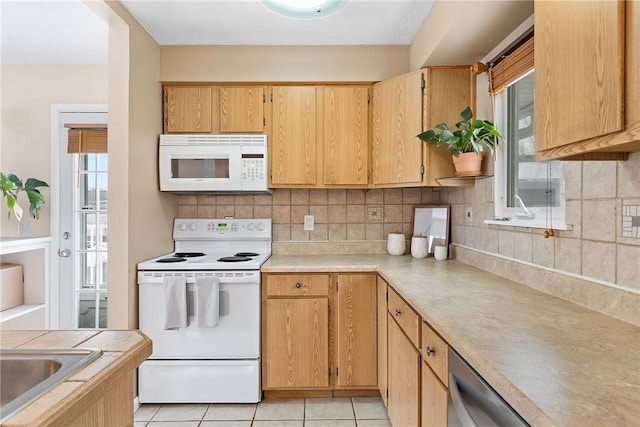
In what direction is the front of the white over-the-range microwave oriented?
toward the camera

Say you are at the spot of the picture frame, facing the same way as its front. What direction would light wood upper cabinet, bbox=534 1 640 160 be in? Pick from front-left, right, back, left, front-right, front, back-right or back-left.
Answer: front-left

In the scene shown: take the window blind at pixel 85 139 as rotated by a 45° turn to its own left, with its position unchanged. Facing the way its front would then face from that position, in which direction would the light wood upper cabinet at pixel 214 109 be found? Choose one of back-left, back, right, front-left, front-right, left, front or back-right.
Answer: front

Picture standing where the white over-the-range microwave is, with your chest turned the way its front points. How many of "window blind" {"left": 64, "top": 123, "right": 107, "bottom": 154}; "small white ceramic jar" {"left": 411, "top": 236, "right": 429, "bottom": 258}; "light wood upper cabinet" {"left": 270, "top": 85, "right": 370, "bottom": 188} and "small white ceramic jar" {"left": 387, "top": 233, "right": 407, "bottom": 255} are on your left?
3

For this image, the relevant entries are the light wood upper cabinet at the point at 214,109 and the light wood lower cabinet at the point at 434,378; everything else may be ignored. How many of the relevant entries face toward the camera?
1

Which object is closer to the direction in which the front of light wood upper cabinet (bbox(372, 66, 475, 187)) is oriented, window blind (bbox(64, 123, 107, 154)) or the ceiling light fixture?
the ceiling light fixture

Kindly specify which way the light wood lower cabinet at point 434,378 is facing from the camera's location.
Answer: facing to the left of the viewer

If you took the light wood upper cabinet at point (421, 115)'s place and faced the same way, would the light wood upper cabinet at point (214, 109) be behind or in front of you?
in front

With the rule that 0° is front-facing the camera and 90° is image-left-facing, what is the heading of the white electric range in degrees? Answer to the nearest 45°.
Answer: approximately 0°

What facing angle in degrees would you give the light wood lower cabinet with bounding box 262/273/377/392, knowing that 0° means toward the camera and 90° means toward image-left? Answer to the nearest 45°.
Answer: approximately 0°

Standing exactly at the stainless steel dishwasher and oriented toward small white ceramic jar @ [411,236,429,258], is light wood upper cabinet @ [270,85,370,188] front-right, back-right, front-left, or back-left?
front-left

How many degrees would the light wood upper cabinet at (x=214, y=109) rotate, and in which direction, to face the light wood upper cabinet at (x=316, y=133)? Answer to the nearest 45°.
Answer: approximately 90° to its left

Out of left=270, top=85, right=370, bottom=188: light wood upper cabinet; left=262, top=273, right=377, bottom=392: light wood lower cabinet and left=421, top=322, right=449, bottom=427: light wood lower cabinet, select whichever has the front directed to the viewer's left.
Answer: left=421, top=322, right=449, bottom=427: light wood lower cabinet

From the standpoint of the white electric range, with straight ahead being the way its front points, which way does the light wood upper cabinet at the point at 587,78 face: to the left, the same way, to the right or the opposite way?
to the right

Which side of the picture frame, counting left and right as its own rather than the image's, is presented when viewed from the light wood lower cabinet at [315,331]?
front

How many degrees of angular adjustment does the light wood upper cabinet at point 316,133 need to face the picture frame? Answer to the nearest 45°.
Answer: approximately 90° to its left

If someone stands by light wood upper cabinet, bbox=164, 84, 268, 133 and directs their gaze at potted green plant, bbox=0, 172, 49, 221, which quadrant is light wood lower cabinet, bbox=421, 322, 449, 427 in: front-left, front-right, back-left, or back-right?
back-left

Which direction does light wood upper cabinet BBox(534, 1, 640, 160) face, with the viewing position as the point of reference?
facing the viewer and to the left of the viewer
